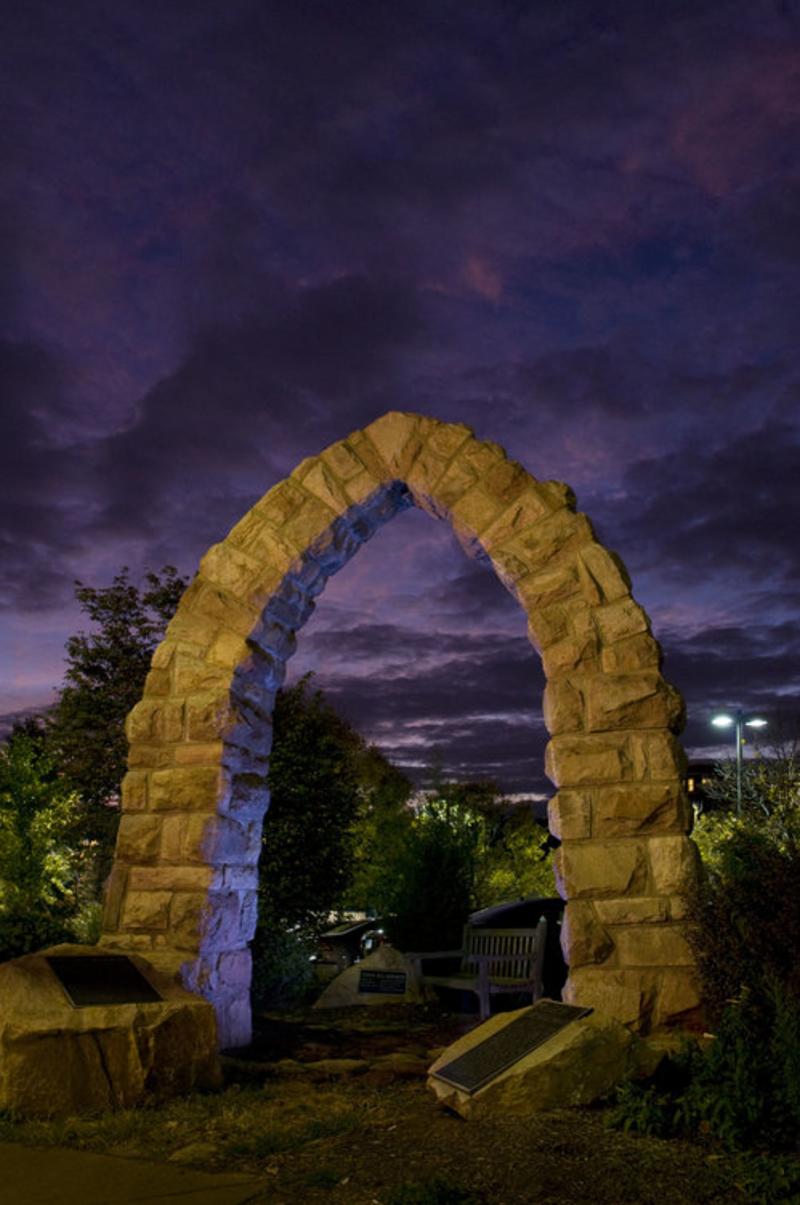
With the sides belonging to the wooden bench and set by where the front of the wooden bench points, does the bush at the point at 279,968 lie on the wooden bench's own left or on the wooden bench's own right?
on the wooden bench's own right

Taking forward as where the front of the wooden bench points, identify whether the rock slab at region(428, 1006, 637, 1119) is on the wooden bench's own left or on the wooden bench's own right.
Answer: on the wooden bench's own left

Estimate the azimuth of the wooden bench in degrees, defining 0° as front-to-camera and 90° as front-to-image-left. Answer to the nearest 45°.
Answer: approximately 45°

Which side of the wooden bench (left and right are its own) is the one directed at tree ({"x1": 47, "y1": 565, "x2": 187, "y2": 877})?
right

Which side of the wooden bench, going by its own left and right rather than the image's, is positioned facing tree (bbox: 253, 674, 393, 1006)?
right

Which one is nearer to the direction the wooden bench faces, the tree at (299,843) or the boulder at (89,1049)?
the boulder

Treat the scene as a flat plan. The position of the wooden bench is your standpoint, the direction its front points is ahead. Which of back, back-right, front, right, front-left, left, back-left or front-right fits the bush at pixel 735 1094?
front-left

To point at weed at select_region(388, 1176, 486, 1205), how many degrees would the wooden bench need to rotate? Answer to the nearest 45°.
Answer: approximately 45° to its left
